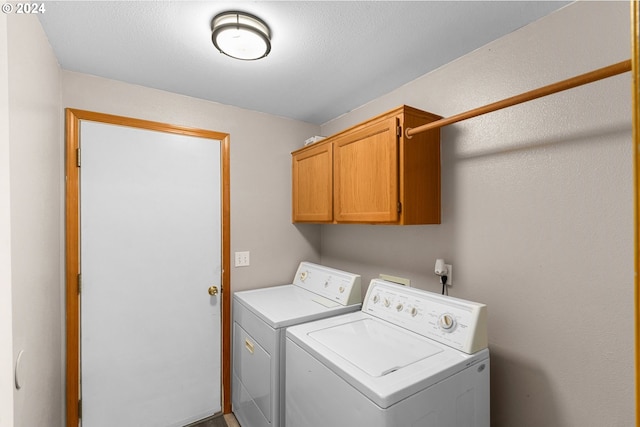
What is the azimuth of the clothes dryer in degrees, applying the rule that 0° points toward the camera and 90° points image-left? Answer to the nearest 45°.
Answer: approximately 45°

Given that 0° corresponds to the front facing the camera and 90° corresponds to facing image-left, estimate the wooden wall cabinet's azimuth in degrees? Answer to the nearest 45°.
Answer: approximately 45°

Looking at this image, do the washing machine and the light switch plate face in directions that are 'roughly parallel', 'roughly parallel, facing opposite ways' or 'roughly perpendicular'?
roughly perpendicular

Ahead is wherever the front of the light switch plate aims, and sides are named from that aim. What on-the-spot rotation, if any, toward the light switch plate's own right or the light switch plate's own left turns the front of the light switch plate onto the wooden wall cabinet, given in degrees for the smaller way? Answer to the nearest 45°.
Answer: approximately 45° to the light switch plate's own left
